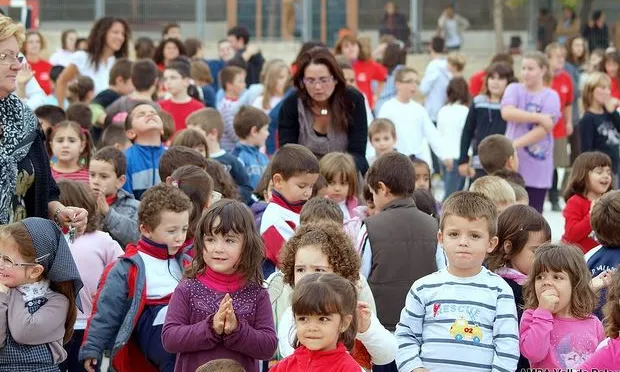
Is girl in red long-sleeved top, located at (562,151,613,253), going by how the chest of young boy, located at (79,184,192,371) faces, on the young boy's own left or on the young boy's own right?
on the young boy's own left

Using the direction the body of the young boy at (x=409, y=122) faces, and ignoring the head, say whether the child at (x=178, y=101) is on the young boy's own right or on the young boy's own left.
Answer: on the young boy's own right

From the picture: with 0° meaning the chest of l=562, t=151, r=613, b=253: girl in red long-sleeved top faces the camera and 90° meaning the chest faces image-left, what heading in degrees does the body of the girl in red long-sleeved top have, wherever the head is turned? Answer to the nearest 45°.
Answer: approximately 315°

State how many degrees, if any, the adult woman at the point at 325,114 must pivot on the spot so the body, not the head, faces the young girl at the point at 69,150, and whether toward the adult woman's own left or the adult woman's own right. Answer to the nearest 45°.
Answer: approximately 90° to the adult woman's own right

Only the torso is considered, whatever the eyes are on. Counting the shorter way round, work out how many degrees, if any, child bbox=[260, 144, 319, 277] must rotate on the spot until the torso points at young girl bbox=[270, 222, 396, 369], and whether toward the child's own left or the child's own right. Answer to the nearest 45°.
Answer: approximately 45° to the child's own right
